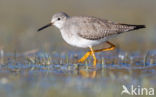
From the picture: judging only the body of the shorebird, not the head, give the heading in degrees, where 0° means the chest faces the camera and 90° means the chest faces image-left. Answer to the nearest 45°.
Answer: approximately 90°
